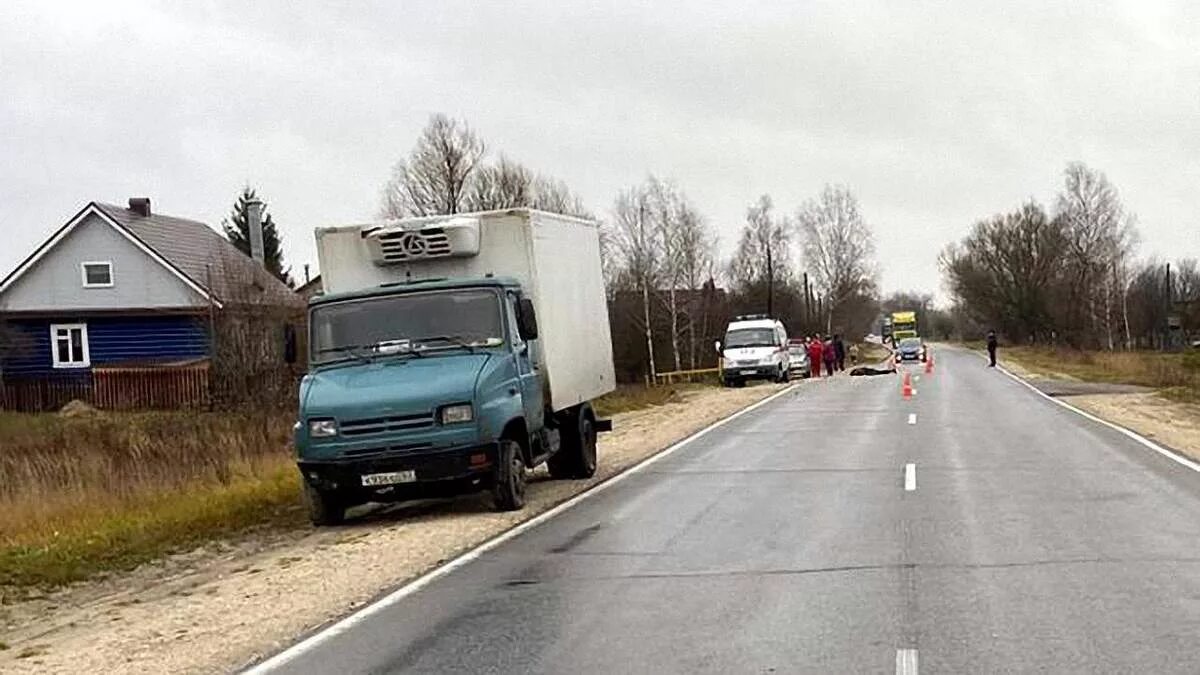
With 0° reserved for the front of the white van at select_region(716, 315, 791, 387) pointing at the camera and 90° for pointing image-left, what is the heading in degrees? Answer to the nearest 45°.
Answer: approximately 0°

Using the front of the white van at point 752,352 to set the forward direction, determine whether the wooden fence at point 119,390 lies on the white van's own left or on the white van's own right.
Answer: on the white van's own right

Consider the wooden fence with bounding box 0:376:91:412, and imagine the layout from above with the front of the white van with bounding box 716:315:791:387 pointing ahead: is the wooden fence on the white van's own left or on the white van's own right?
on the white van's own right
